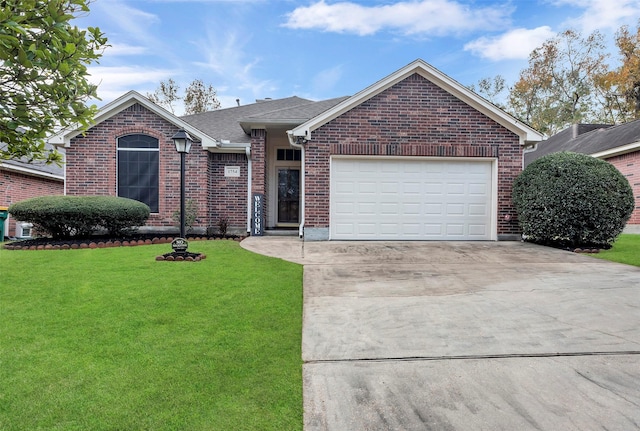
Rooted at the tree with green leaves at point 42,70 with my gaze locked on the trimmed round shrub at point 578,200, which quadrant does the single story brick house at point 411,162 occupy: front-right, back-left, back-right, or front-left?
front-left

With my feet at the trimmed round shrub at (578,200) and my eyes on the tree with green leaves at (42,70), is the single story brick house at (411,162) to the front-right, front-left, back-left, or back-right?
front-right

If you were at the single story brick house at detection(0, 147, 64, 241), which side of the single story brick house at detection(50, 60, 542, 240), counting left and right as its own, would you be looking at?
right

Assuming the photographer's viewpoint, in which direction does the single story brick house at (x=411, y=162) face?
facing the viewer

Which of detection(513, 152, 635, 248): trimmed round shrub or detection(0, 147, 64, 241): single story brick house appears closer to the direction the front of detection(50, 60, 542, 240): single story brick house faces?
the trimmed round shrub

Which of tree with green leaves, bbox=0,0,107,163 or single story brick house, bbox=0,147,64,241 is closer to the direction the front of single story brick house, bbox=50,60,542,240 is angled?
the tree with green leaves

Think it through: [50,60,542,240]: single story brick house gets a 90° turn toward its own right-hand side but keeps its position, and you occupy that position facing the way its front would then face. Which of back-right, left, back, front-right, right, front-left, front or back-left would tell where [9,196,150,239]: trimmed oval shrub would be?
front

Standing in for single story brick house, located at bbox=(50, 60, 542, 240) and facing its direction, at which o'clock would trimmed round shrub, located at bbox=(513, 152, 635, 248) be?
The trimmed round shrub is roughly at 10 o'clock from the single story brick house.

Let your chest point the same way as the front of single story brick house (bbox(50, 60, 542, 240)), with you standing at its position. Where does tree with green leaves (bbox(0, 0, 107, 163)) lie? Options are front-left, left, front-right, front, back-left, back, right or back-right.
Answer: front-right

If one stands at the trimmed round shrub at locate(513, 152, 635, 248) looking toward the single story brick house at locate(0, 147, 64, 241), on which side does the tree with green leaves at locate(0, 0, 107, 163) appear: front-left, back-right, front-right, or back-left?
front-left
